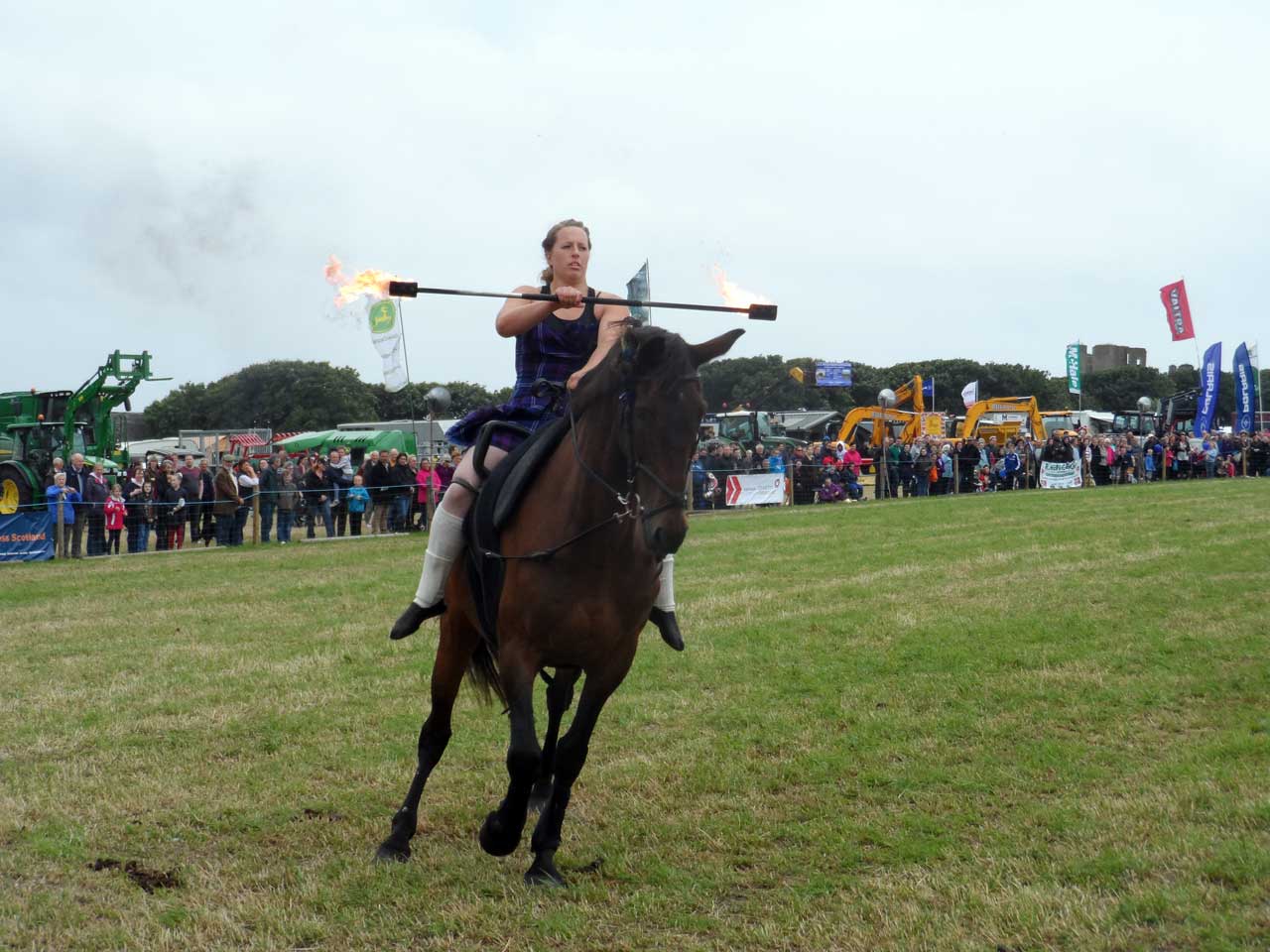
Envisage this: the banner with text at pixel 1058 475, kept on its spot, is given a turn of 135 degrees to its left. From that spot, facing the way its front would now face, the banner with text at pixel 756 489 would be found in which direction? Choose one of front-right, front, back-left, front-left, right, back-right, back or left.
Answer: back

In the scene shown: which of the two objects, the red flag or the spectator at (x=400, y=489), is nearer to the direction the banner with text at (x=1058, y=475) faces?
the spectator

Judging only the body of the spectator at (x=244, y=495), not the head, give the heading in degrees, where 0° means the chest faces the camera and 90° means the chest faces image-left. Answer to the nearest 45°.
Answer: approximately 315°

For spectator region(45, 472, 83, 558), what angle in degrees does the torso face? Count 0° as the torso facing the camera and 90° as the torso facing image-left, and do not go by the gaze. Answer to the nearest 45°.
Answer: approximately 0°

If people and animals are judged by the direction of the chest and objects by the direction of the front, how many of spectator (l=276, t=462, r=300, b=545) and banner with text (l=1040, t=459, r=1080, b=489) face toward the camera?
2

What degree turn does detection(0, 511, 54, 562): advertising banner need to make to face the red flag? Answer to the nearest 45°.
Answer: approximately 90° to its left

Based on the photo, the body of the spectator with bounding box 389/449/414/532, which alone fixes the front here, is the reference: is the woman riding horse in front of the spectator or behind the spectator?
in front

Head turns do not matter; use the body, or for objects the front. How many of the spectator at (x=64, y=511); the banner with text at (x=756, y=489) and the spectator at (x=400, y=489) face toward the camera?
3

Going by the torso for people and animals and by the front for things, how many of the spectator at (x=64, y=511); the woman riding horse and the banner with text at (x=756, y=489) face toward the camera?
3

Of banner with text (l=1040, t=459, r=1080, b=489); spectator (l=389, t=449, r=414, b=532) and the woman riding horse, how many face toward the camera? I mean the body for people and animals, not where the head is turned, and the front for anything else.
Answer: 3

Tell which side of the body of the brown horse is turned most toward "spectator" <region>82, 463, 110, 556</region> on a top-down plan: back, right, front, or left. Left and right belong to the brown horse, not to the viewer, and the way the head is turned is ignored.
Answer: back

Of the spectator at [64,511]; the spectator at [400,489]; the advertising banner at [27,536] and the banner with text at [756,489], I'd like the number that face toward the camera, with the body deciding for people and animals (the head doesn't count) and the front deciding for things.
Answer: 4

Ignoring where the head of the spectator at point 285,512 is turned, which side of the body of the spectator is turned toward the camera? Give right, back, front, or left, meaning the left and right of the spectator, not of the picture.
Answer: front

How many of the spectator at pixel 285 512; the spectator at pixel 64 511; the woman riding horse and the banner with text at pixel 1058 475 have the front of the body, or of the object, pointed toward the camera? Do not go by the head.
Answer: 4

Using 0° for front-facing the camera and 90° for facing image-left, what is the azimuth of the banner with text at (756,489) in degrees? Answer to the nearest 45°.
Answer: approximately 0°

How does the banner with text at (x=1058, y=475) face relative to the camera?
toward the camera

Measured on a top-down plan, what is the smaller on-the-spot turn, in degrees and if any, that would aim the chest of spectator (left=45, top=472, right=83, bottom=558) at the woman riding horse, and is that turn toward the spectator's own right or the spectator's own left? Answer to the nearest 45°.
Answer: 0° — they already face them
